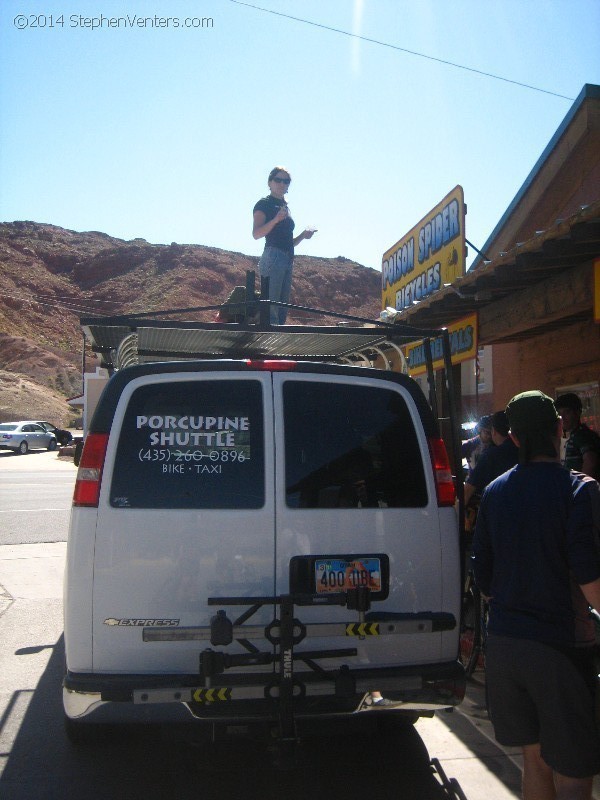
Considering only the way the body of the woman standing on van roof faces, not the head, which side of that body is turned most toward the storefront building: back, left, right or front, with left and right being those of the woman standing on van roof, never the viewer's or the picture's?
left

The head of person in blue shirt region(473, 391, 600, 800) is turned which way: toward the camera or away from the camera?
away from the camera

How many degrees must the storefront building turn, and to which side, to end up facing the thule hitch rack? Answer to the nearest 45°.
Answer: approximately 45° to its left

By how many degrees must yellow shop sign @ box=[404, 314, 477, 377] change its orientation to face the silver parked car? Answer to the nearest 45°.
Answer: approximately 90° to its right

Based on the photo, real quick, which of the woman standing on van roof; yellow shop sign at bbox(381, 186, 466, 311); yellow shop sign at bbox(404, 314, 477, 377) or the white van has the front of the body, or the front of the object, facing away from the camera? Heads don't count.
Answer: the white van

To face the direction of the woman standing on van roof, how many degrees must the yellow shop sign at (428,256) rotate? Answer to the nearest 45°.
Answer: approximately 45° to its left

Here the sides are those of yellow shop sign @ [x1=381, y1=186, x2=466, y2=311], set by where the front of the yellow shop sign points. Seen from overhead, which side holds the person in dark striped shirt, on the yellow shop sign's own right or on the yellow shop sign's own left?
on the yellow shop sign's own left

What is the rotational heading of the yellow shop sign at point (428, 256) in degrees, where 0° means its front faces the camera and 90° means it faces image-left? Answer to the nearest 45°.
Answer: approximately 45°

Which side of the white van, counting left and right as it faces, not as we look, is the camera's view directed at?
back

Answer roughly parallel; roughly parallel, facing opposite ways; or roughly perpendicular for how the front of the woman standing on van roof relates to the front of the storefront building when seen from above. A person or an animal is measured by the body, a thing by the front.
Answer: roughly perpendicular
